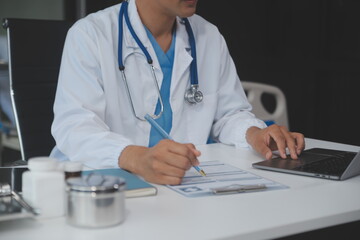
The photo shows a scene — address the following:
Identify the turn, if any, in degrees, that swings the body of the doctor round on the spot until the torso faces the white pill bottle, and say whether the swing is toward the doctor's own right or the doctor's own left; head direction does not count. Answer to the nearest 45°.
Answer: approximately 45° to the doctor's own right

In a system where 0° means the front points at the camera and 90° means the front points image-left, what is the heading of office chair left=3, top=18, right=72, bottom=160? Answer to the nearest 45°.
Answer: approximately 315°
